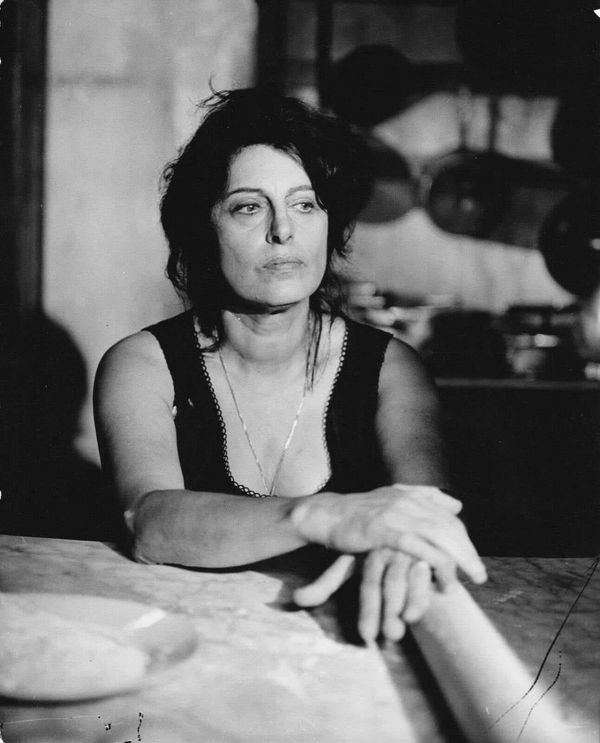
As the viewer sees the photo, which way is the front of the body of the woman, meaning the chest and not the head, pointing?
toward the camera

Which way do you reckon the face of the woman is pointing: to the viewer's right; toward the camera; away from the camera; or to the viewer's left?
toward the camera

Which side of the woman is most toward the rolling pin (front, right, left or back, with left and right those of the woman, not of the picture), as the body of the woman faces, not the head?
front

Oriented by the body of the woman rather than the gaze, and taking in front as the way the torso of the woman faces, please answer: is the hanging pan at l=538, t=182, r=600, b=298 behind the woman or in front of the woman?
behind

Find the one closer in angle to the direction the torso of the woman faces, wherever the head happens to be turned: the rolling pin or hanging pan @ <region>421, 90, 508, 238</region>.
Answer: the rolling pin

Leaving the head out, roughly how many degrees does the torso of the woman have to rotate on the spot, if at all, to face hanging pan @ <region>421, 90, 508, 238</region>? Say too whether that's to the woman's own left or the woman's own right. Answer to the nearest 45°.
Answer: approximately 180°

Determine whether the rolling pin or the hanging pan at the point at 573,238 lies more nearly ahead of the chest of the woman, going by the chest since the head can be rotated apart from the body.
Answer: the rolling pin
